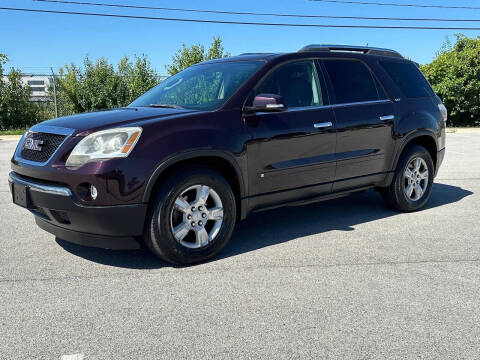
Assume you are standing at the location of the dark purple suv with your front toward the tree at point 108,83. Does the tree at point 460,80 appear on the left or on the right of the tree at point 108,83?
right

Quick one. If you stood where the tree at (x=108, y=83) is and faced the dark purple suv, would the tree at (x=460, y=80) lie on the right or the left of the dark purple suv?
left

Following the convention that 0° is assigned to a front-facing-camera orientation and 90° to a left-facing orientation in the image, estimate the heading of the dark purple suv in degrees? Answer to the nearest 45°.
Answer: approximately 45°

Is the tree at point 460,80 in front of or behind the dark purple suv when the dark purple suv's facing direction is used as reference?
behind

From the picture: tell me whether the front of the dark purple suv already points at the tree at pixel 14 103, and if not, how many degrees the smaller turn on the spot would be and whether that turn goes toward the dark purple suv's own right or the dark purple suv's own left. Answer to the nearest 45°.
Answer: approximately 90° to the dark purple suv's own right

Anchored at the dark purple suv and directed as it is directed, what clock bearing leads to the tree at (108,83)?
The tree is roughly at 4 o'clock from the dark purple suv.
